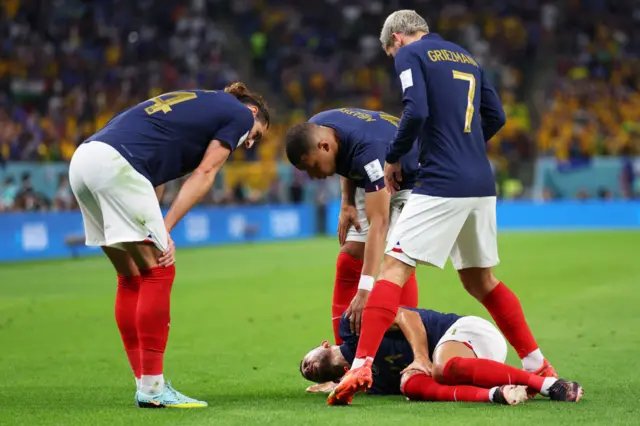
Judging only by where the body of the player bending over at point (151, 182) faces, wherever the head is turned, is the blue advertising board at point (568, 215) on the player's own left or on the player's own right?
on the player's own left

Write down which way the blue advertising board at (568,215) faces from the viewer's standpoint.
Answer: facing the viewer

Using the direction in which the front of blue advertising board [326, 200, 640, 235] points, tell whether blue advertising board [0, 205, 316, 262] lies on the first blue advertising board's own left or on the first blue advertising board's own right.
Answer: on the first blue advertising board's own right

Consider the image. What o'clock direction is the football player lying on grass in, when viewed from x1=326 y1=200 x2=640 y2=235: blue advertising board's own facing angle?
The football player lying on grass is roughly at 12 o'clock from the blue advertising board.

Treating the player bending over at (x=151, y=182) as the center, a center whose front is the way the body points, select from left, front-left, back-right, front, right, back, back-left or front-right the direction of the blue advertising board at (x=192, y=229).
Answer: left

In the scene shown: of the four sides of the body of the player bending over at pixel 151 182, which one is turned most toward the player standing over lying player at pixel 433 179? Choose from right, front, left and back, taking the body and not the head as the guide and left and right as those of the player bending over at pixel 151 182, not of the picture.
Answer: front

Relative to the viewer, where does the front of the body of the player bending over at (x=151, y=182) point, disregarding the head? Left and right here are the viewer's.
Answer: facing to the right of the viewer

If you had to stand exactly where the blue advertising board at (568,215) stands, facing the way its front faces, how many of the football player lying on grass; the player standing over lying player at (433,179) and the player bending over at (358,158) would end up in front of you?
3

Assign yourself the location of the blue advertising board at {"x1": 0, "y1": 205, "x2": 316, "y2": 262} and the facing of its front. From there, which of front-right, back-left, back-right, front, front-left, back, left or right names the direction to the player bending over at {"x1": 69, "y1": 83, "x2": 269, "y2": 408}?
front-right

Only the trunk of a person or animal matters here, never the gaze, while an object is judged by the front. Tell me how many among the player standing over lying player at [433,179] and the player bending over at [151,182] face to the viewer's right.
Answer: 1

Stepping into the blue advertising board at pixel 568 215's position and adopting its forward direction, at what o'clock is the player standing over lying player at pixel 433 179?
The player standing over lying player is roughly at 12 o'clock from the blue advertising board.

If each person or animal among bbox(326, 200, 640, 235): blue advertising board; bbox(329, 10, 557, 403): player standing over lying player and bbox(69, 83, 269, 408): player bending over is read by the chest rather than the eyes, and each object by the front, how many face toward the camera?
1

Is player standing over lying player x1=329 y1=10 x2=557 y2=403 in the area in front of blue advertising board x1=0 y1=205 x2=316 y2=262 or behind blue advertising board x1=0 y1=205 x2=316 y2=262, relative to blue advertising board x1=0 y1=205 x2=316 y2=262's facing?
in front

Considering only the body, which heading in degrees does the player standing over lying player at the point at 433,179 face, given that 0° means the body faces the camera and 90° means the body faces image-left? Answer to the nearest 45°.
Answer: approximately 135°
